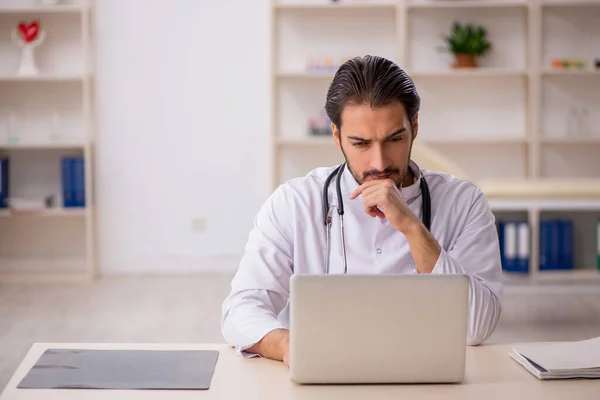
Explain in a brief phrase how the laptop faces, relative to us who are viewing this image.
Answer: facing away from the viewer

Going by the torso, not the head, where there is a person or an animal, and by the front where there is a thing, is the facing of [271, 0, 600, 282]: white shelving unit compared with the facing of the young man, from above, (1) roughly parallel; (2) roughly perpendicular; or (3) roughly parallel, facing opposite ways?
roughly parallel

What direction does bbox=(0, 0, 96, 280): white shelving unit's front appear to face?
toward the camera

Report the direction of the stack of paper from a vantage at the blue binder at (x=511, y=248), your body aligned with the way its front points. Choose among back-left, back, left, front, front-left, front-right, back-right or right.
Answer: front

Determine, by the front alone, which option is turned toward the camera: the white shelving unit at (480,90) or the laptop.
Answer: the white shelving unit

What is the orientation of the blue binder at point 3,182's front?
toward the camera

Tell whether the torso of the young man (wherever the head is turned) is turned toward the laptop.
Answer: yes

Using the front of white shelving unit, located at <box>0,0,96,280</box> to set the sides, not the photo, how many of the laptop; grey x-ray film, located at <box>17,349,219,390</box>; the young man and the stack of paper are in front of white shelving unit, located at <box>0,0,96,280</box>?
4

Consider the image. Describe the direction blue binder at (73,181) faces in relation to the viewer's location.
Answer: facing the viewer

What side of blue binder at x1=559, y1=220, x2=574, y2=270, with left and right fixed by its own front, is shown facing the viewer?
front

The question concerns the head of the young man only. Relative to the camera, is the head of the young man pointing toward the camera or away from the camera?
toward the camera

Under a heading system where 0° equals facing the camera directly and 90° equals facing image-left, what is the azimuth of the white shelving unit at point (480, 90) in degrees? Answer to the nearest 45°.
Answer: approximately 0°

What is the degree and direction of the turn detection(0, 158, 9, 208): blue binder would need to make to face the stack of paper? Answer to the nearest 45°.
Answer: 0° — it already faces it
